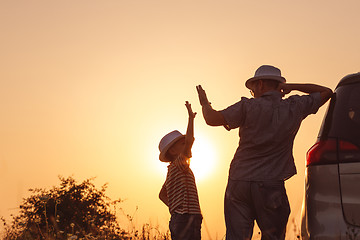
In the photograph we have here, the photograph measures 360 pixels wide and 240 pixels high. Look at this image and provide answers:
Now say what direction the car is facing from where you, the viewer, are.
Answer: facing away from the viewer

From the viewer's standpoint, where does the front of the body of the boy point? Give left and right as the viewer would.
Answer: facing away from the viewer and to the right of the viewer
